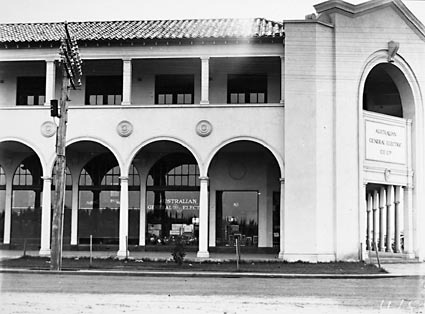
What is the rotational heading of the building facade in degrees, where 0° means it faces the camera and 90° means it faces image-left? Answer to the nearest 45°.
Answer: approximately 0°
